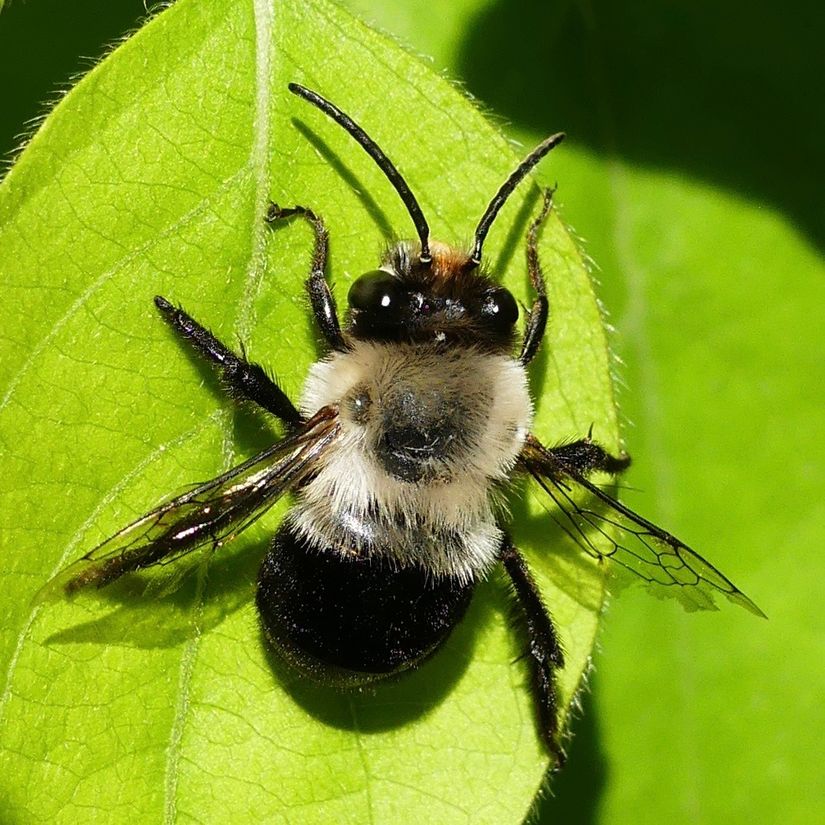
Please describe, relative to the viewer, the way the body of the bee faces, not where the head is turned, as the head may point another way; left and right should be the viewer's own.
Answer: facing away from the viewer
